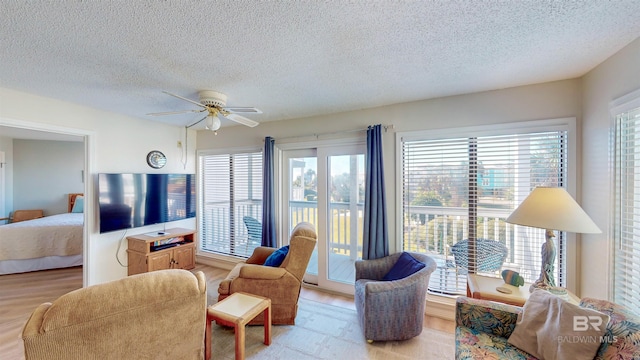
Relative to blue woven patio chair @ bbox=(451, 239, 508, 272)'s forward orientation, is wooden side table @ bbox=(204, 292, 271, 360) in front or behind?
behind

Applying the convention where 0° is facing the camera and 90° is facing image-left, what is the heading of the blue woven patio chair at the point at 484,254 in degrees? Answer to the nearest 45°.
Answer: approximately 180°

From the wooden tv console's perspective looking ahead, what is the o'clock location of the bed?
The bed is roughly at 6 o'clock from the wooden tv console.

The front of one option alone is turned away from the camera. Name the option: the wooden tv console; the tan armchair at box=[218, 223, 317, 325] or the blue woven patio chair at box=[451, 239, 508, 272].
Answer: the blue woven patio chair

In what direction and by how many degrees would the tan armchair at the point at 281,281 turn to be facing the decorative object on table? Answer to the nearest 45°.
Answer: approximately 135° to its left

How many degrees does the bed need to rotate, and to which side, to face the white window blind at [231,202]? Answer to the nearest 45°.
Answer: approximately 135° to its left

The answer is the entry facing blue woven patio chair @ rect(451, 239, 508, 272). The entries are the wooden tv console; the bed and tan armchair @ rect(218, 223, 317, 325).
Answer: the wooden tv console

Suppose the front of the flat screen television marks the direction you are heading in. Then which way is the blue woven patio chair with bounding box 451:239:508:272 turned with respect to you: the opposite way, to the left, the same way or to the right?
to the left

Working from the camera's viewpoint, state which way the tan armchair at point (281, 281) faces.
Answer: facing to the left of the viewer

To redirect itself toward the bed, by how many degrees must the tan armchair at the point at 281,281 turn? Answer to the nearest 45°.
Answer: approximately 45° to its right
